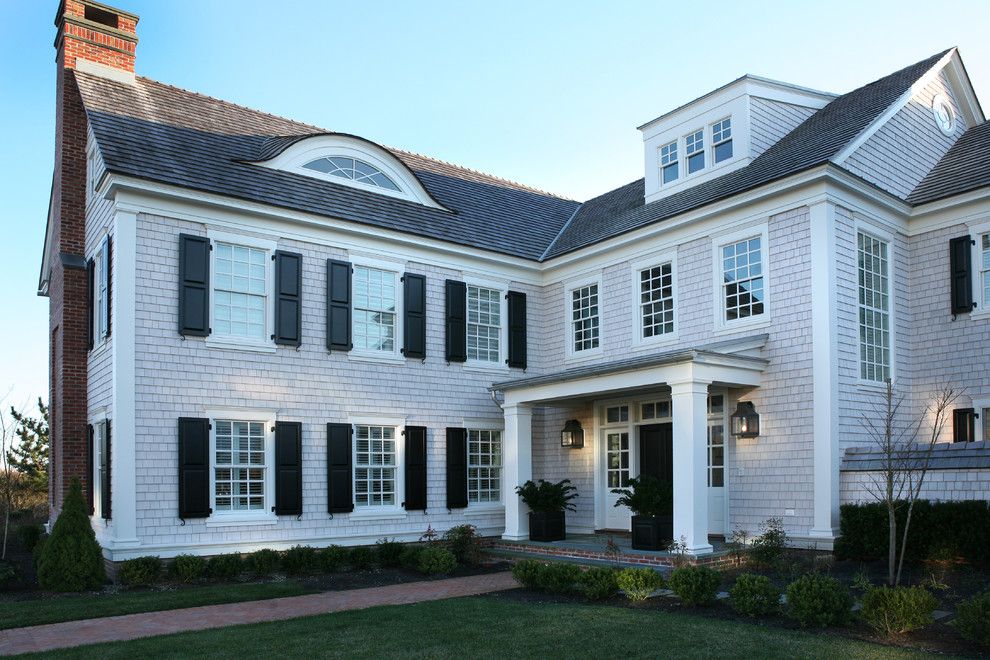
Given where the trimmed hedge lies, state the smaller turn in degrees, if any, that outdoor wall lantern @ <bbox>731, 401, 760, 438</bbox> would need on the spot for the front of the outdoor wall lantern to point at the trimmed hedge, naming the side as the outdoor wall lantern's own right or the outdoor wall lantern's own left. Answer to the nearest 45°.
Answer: approximately 90° to the outdoor wall lantern's own left

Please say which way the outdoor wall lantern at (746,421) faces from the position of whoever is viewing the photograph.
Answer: facing the viewer and to the left of the viewer

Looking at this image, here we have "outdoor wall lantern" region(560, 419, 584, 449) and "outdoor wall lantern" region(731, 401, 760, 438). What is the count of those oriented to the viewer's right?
0

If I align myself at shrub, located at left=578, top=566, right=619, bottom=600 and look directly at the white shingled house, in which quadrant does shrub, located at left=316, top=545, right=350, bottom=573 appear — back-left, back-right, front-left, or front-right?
front-left

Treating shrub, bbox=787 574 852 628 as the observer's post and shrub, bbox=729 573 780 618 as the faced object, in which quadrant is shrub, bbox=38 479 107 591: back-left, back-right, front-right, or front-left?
front-left

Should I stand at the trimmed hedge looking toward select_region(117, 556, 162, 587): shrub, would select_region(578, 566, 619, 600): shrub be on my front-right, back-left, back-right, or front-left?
front-left

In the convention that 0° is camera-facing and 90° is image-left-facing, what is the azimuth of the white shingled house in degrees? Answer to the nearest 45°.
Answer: approximately 45°
